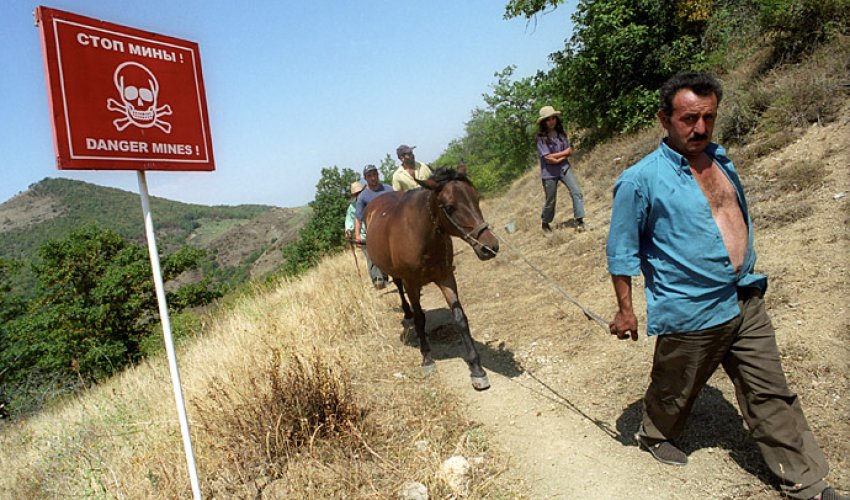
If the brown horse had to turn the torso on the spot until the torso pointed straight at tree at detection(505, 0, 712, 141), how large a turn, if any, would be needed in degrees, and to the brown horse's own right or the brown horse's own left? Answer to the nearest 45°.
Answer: approximately 90° to the brown horse's own left

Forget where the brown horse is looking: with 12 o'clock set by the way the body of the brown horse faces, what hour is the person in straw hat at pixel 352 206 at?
The person in straw hat is roughly at 7 o'clock from the brown horse.

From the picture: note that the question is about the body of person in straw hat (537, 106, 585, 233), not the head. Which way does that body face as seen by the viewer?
toward the camera

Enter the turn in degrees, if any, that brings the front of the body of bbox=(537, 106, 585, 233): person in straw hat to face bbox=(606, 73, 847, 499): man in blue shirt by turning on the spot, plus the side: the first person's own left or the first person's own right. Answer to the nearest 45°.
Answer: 0° — they already face them

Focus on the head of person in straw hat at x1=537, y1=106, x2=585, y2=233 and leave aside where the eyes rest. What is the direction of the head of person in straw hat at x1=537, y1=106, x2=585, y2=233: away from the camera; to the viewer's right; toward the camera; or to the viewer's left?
toward the camera

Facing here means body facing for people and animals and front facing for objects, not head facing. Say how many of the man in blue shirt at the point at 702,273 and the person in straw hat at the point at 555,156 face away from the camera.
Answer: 0

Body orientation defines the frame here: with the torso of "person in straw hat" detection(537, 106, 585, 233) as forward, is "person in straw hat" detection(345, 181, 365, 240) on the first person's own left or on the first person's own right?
on the first person's own right

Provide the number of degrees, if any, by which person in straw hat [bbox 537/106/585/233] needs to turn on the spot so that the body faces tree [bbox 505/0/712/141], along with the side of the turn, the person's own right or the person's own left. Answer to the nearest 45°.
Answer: approximately 180°

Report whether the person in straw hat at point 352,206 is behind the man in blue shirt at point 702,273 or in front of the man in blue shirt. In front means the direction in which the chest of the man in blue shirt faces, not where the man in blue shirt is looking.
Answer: behind

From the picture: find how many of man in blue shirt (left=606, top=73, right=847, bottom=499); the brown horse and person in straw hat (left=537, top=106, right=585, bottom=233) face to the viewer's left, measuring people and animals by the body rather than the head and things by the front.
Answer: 0

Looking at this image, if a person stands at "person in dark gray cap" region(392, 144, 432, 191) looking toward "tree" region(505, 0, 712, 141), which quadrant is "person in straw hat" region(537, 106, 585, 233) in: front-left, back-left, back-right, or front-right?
front-right

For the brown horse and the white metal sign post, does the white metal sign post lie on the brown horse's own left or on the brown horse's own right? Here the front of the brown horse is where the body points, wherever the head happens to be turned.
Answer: on the brown horse's own right
